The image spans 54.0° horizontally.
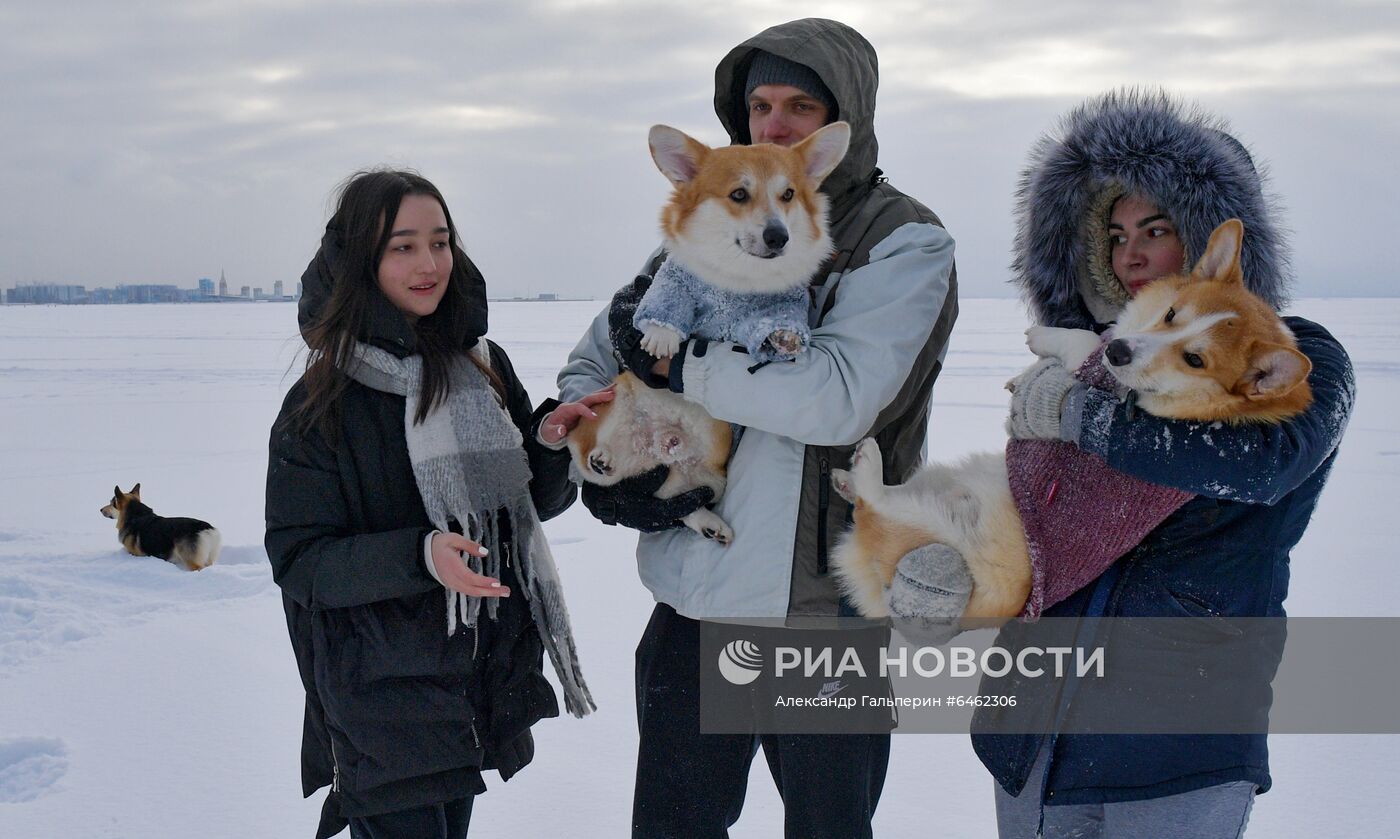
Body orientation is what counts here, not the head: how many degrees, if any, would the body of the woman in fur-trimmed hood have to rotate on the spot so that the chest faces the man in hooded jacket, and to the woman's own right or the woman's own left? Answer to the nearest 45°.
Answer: approximately 45° to the woman's own right

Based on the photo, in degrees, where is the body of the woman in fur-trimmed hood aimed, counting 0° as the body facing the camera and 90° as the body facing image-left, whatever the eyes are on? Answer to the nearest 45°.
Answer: approximately 45°

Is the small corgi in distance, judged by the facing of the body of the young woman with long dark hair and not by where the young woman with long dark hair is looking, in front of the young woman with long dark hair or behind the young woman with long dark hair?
behind

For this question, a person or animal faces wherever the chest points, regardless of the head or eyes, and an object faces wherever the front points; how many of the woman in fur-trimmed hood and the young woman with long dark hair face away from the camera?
0

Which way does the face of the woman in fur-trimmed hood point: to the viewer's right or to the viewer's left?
to the viewer's left

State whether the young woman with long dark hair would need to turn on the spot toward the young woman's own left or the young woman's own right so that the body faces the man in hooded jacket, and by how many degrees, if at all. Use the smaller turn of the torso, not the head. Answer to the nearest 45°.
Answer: approximately 45° to the young woman's own left

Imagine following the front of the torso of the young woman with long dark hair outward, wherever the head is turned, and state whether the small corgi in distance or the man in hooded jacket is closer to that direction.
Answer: the man in hooded jacket

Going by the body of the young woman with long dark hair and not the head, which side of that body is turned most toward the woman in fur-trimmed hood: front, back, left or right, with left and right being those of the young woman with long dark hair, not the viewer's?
front

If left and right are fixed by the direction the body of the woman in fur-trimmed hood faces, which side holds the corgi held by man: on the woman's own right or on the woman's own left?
on the woman's own right

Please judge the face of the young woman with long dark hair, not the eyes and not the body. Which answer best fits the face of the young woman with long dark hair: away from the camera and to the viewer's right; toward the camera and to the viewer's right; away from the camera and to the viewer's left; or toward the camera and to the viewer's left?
toward the camera and to the viewer's right
